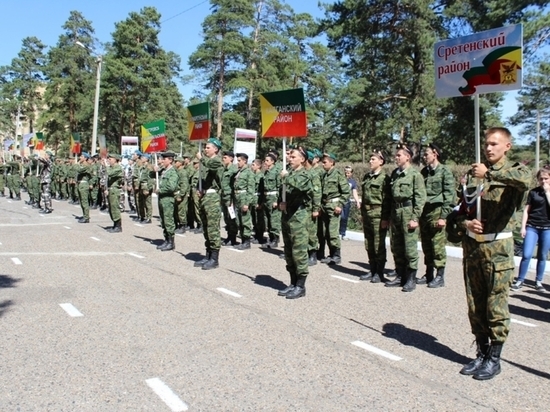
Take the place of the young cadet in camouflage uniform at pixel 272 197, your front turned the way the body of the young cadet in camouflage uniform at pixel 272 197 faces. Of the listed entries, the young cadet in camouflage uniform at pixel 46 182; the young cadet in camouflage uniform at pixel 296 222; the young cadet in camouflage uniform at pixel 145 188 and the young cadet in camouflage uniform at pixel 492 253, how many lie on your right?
2

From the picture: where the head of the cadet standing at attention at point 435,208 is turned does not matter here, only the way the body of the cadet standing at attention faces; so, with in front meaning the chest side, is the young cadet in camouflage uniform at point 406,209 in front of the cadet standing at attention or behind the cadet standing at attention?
in front

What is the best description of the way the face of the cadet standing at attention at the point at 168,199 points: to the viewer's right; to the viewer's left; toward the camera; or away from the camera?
to the viewer's left

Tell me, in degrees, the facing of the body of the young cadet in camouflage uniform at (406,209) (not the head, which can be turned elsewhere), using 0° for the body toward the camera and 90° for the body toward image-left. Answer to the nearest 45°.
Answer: approximately 45°

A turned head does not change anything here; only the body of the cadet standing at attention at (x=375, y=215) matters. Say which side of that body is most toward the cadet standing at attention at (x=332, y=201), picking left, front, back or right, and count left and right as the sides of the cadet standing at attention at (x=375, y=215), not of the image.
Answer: right

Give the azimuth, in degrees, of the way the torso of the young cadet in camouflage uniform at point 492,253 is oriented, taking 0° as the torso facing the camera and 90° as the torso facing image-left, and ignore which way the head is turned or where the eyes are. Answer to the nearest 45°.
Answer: approximately 45°

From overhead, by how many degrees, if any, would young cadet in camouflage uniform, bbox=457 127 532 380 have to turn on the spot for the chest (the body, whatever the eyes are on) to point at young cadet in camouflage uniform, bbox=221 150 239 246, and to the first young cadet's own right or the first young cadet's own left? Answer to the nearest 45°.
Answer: approximately 90° to the first young cadet's own right

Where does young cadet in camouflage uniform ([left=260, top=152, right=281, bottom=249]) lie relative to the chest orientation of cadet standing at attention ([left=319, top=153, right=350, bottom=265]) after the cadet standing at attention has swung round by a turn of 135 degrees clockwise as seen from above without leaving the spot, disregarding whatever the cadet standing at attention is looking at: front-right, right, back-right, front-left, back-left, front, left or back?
front-left

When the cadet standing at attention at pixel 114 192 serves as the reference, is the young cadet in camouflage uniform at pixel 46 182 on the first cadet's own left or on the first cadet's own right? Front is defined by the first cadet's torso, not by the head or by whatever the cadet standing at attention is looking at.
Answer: on the first cadet's own right

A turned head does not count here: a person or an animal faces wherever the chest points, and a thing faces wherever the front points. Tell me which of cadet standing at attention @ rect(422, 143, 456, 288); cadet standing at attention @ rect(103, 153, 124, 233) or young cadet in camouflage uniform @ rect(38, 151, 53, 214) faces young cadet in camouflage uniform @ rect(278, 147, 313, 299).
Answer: cadet standing at attention @ rect(422, 143, 456, 288)

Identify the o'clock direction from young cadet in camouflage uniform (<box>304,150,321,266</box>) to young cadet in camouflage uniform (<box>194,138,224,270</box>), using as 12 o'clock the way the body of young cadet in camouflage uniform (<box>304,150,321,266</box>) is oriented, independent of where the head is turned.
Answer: young cadet in camouflage uniform (<box>194,138,224,270</box>) is roughly at 1 o'clock from young cadet in camouflage uniform (<box>304,150,321,266</box>).
